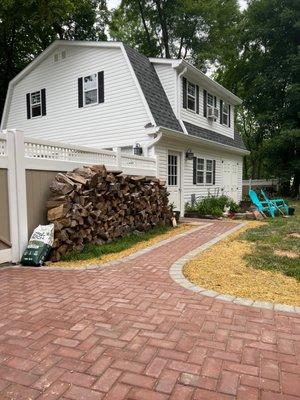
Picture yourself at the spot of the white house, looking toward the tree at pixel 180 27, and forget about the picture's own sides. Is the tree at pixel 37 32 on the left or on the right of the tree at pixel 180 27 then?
left

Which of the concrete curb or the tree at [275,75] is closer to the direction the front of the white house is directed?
the concrete curb

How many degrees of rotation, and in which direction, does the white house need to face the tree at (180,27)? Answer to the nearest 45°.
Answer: approximately 135° to its left

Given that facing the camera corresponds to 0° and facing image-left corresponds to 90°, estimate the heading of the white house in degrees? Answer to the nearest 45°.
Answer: approximately 315°

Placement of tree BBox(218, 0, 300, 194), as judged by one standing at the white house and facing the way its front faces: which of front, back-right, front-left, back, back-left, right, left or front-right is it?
left

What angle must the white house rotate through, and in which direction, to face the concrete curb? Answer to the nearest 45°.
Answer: approximately 45° to its right

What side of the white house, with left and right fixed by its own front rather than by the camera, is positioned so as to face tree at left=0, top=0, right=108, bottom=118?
back
